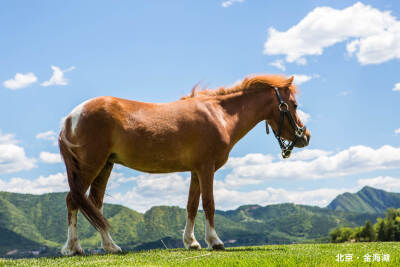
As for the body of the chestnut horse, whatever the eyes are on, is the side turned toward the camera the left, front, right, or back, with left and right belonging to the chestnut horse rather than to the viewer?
right
